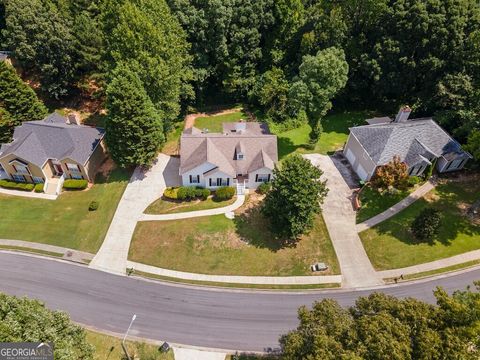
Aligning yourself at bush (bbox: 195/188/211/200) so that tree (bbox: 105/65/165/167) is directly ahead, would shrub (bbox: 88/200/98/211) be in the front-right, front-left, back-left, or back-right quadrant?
front-left

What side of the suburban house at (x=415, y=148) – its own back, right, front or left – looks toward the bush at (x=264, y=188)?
right

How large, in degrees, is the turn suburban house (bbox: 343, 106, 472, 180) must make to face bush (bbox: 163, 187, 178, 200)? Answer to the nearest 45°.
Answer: approximately 90° to its right

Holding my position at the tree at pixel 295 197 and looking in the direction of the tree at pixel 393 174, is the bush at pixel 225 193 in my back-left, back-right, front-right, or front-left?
back-left

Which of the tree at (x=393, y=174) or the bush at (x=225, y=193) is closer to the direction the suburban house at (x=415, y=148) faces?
the tree

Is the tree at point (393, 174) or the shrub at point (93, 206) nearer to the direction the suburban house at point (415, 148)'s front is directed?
the tree

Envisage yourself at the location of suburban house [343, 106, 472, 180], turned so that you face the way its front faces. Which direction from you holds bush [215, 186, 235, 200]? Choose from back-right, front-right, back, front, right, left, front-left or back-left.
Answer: right

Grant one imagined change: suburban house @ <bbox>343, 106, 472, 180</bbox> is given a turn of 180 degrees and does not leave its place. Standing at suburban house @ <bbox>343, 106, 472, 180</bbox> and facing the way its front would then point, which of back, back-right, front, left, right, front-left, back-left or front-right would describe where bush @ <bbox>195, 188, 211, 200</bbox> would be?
left

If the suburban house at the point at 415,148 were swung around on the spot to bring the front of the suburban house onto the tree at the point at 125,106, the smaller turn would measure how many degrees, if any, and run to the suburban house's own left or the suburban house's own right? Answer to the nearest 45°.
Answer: approximately 90° to the suburban house's own right

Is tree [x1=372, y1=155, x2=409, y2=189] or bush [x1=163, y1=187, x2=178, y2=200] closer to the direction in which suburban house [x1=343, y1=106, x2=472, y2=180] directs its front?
the tree

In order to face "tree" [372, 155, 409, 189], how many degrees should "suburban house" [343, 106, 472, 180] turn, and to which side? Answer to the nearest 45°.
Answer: approximately 45° to its right

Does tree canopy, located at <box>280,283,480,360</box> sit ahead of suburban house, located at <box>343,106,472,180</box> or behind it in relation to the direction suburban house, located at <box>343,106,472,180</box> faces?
ahead

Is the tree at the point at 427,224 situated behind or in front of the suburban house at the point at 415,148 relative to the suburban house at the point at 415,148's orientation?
in front

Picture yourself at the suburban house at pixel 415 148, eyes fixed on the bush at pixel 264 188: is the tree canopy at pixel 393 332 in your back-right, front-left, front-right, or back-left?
front-left

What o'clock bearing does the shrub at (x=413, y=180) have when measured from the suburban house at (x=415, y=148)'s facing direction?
The shrub is roughly at 1 o'clock from the suburban house.
